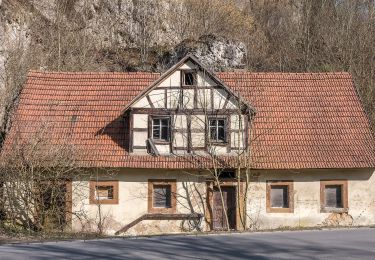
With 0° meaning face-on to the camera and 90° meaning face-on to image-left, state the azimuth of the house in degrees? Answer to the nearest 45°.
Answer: approximately 0°
